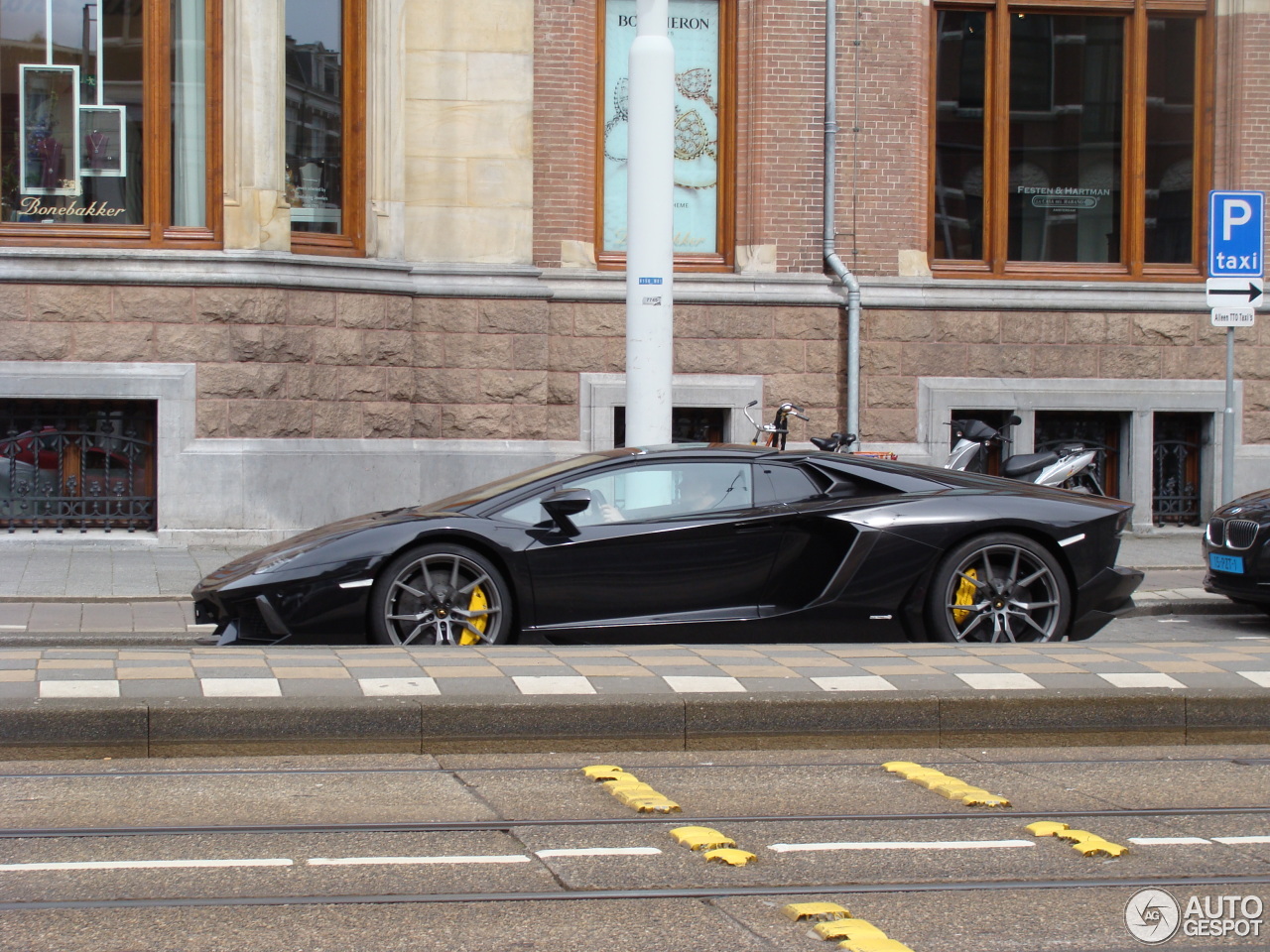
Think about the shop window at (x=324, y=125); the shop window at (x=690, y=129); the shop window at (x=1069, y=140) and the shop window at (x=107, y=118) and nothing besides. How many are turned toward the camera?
4

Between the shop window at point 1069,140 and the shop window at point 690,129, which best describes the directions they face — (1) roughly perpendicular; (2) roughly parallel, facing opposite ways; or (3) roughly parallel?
roughly parallel

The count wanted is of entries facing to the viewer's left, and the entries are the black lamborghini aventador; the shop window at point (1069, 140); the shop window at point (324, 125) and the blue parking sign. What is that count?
1

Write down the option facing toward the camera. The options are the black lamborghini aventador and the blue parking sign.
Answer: the blue parking sign

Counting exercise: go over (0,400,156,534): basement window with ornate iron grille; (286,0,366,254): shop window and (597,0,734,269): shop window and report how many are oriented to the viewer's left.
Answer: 0

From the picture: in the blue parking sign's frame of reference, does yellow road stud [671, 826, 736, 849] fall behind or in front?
in front

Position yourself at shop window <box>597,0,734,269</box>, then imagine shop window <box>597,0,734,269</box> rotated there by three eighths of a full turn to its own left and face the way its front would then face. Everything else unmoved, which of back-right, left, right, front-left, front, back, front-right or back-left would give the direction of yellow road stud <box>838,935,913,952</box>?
back-right

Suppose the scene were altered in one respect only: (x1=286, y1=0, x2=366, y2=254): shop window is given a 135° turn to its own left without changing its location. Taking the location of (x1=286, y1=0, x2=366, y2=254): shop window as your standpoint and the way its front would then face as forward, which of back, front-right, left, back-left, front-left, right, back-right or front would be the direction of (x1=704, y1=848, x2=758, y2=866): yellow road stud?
back-right

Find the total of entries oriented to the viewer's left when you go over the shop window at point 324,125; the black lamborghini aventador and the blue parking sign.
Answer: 1

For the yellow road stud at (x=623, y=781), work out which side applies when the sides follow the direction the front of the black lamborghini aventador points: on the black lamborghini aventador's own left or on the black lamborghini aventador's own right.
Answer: on the black lamborghini aventador's own left

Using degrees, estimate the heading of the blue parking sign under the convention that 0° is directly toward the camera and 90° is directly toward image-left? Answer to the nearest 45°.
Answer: approximately 0°

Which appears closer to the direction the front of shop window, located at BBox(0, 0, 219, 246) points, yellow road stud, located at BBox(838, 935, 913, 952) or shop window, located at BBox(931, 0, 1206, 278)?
the yellow road stud

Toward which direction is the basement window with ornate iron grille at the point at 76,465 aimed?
toward the camera

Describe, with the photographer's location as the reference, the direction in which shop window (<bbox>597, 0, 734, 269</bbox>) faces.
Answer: facing the viewer

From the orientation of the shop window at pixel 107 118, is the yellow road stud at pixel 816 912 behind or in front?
in front

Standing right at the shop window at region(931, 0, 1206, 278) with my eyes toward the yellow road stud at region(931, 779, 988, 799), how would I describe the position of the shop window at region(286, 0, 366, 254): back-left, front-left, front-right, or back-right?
front-right

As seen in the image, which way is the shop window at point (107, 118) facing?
toward the camera

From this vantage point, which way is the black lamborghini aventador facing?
to the viewer's left

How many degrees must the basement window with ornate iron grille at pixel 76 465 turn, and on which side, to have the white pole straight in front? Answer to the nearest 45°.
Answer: approximately 45° to its left

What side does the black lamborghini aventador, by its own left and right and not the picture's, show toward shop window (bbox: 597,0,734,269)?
right

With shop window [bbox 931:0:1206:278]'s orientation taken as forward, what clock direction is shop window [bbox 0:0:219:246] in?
shop window [bbox 0:0:219:246] is roughly at 2 o'clock from shop window [bbox 931:0:1206:278].
